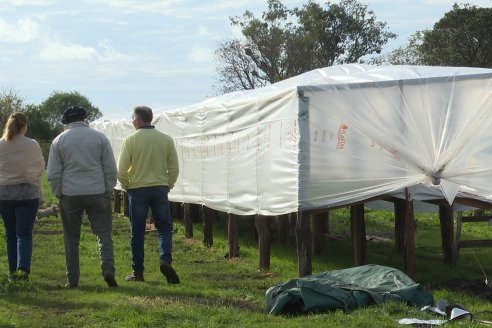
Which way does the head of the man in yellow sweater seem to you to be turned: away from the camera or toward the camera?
away from the camera

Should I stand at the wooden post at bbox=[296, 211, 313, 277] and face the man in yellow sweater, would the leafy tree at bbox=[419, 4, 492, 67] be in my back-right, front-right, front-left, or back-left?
back-right

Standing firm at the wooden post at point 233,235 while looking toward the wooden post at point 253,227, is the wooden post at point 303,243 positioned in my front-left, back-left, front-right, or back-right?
back-right

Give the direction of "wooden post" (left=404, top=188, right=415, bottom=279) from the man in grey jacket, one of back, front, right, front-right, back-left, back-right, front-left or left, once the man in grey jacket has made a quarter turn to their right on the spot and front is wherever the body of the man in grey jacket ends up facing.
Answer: front

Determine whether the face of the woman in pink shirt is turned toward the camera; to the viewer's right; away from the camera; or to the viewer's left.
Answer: away from the camera

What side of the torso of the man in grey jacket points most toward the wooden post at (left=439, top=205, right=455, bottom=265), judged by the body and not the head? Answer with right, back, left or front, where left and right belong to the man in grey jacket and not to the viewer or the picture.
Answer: right

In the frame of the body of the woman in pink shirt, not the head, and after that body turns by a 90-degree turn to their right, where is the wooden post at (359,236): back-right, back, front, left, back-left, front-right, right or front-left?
front

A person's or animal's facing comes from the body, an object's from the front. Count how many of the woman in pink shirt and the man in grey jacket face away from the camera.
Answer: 2

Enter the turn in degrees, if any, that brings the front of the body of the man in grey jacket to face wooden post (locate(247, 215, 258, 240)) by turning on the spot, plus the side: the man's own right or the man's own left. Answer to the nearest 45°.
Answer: approximately 45° to the man's own right

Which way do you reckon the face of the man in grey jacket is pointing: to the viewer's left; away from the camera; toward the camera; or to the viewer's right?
away from the camera

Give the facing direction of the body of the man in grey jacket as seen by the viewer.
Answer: away from the camera

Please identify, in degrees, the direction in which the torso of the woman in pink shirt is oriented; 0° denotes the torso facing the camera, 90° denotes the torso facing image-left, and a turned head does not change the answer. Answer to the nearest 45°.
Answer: approximately 180°
